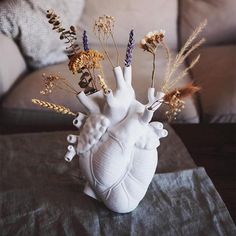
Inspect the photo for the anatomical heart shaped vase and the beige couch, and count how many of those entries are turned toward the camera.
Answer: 2

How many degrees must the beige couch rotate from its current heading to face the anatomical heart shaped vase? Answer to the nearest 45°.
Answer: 0° — it already faces it

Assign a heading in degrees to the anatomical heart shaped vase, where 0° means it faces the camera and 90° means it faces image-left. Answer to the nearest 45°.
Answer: approximately 0°

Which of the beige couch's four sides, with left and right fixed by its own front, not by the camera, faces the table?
front

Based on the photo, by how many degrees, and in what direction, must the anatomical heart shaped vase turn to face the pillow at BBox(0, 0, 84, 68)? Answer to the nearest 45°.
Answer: approximately 180°

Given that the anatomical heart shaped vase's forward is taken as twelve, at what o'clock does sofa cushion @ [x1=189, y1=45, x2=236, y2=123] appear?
The sofa cushion is roughly at 7 o'clock from the anatomical heart shaped vase.

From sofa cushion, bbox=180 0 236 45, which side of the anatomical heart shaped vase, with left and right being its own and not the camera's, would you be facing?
back

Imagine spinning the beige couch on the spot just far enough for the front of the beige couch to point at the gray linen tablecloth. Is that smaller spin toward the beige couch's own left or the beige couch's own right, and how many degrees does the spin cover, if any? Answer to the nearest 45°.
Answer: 0° — it already faces it

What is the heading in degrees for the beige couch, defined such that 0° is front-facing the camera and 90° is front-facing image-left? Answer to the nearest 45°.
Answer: approximately 0°
